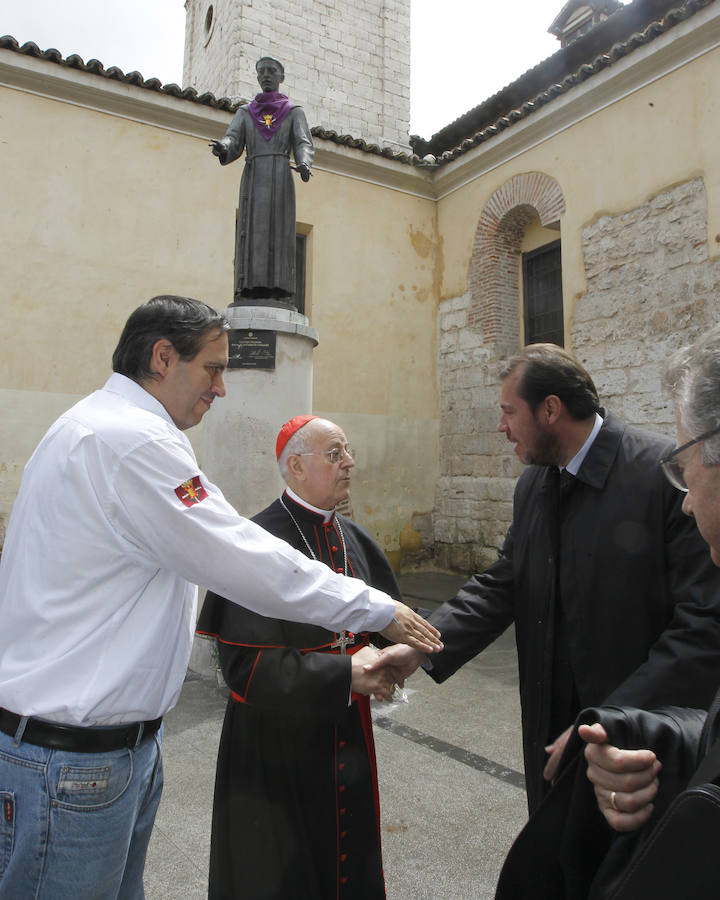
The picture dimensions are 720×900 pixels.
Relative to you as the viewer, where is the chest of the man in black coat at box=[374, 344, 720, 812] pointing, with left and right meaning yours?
facing the viewer and to the left of the viewer

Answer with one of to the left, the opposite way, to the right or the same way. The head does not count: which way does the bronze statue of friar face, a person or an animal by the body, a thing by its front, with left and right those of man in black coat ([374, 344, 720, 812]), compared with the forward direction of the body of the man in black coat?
to the left

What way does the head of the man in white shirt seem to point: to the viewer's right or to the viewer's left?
to the viewer's right

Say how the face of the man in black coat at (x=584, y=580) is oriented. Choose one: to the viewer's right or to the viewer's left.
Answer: to the viewer's left

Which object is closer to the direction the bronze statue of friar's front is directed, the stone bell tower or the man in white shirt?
the man in white shirt

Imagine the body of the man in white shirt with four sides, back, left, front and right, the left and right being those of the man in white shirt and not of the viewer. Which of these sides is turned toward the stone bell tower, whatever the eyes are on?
left

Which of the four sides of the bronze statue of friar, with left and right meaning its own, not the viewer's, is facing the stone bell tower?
back

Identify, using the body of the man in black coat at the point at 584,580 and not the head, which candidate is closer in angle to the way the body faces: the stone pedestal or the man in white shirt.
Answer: the man in white shirt

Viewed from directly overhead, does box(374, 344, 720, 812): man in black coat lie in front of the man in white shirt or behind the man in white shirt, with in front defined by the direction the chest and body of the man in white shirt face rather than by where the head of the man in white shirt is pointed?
in front

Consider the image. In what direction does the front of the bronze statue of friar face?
toward the camera

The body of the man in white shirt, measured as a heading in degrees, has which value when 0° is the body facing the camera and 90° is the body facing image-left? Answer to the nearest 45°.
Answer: approximately 270°

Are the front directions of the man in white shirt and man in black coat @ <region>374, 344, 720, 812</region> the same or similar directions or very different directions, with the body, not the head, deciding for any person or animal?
very different directions

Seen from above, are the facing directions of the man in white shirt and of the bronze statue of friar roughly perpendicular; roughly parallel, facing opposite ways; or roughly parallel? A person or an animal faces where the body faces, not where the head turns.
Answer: roughly perpendicular
